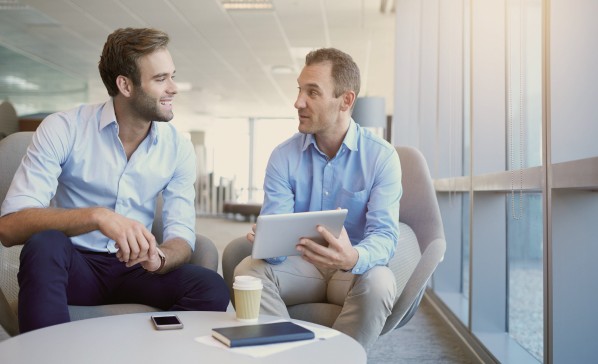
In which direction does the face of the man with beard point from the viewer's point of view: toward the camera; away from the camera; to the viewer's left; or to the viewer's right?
to the viewer's right

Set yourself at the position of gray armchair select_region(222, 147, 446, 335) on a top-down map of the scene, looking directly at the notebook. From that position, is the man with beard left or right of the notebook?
right

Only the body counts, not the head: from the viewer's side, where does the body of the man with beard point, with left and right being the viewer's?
facing the viewer and to the right of the viewer

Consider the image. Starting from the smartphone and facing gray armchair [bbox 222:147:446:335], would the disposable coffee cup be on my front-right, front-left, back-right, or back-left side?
front-right

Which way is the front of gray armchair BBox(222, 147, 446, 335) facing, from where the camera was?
facing the viewer and to the left of the viewer

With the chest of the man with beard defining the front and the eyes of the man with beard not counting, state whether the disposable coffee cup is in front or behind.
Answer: in front

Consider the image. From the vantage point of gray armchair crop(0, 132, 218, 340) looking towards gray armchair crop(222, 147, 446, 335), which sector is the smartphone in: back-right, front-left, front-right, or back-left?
front-right

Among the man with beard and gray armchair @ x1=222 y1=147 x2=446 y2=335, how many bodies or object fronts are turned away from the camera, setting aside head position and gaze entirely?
0

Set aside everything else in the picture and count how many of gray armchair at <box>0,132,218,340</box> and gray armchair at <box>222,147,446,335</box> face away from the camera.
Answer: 0

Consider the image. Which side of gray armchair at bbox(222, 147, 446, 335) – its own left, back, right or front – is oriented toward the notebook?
front

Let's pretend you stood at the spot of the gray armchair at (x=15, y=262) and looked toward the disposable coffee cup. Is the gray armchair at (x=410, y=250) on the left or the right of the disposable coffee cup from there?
left

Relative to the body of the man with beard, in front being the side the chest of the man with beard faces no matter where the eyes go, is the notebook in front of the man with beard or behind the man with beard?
in front

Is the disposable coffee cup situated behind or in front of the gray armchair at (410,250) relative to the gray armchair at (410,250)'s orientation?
in front

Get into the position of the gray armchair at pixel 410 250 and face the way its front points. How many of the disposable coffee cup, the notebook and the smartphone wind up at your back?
0

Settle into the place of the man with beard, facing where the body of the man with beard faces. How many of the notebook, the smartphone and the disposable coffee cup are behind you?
0

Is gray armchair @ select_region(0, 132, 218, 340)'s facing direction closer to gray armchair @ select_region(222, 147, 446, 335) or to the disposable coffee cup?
the disposable coffee cup

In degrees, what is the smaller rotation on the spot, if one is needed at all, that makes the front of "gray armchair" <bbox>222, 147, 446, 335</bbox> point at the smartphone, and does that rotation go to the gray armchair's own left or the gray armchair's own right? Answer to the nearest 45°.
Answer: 0° — it already faces it
